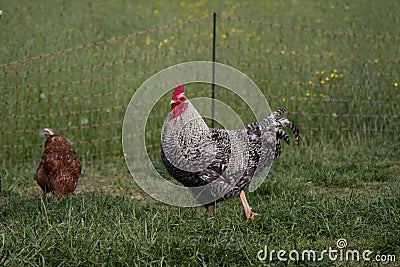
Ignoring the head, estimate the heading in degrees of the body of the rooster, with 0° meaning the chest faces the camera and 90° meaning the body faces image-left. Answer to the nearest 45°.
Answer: approximately 90°

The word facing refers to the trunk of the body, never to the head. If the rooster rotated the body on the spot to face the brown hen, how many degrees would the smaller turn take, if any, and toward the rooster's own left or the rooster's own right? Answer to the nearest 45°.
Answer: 0° — it already faces it
